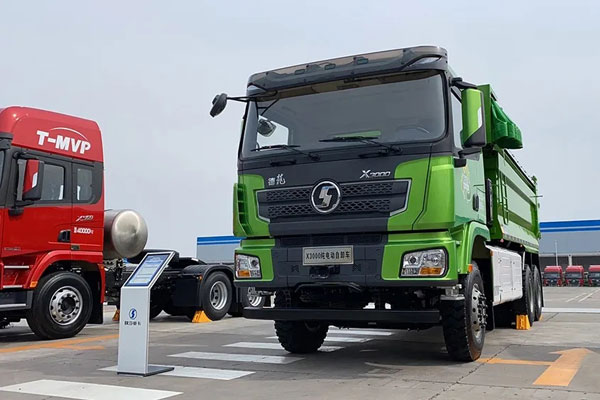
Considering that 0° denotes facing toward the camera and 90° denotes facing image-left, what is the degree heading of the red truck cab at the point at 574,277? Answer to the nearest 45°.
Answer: approximately 0°

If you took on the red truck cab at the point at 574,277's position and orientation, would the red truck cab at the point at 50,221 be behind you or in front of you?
in front

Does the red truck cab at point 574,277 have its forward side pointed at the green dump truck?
yes

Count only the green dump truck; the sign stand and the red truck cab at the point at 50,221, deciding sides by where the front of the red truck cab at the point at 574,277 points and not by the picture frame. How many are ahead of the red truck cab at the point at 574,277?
3

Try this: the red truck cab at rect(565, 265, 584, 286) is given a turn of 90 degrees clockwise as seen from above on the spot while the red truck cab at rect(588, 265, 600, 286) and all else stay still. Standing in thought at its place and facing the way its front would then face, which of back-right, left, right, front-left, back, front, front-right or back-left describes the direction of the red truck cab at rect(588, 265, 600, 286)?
back

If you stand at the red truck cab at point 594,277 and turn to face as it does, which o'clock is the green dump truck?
The green dump truck is roughly at 12 o'clock from the red truck cab.

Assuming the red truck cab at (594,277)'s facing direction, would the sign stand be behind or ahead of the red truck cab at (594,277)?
ahead

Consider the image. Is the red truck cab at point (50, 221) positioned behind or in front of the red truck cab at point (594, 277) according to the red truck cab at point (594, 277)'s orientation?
in front

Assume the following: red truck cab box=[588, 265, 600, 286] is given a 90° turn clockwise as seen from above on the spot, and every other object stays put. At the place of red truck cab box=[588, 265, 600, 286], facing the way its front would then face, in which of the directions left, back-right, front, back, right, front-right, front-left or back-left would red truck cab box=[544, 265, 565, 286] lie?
front
